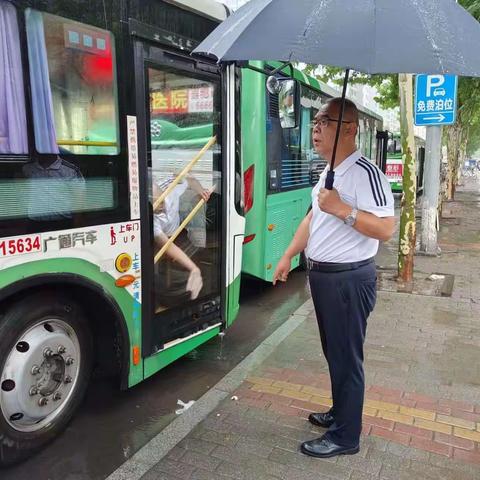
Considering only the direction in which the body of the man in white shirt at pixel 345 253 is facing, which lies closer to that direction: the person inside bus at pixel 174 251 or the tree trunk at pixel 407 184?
the person inside bus

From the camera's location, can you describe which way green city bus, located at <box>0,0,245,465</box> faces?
facing away from the viewer and to the right of the viewer

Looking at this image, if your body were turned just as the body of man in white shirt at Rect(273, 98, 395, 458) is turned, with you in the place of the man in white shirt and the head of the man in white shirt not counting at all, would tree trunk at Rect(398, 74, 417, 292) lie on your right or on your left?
on your right

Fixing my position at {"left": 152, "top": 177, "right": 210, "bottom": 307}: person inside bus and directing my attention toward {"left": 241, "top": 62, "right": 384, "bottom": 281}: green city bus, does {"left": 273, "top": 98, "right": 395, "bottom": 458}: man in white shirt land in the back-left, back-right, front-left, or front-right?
back-right

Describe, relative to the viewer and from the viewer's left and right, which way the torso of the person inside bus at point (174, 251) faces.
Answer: facing to the right of the viewer

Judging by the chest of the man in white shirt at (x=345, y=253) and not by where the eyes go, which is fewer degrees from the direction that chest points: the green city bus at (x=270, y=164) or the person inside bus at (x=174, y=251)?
the person inside bus

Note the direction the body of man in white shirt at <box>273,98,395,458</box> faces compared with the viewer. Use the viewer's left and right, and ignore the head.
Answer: facing to the left of the viewer

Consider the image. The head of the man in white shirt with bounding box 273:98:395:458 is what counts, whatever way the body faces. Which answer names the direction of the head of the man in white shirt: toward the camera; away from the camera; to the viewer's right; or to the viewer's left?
to the viewer's left

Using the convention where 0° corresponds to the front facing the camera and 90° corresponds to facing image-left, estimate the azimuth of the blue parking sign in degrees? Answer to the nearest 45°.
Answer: approximately 0°

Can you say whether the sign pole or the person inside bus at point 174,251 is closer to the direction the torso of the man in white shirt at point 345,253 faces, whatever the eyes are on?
the person inside bus

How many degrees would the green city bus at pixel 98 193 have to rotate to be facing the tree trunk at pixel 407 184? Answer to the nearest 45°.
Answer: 0° — it already faces it
